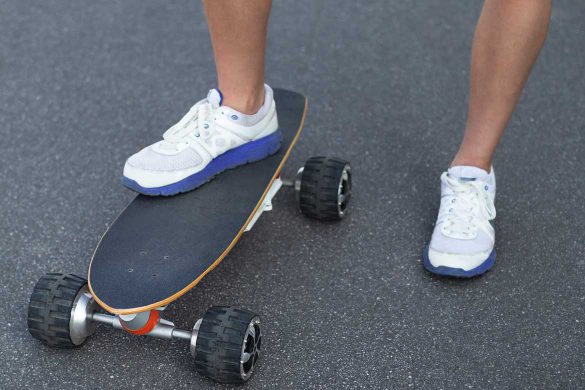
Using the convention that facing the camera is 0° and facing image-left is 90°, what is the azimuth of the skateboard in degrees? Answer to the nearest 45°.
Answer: approximately 45°
